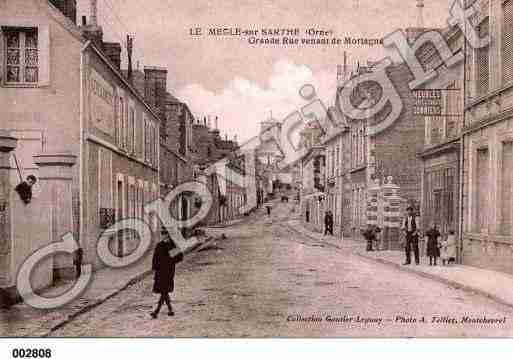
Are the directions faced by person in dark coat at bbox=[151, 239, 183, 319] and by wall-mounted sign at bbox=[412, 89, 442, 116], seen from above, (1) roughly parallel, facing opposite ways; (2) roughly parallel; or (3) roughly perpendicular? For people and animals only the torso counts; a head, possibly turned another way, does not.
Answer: roughly perpendicular

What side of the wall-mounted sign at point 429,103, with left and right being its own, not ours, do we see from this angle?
front

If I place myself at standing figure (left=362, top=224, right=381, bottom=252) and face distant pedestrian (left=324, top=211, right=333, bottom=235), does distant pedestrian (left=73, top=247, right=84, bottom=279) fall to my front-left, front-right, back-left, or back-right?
back-left

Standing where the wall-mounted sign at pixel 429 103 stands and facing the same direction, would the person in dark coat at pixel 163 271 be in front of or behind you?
in front
